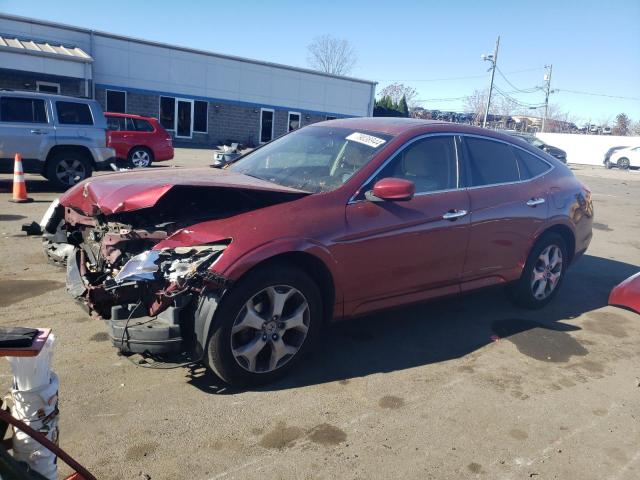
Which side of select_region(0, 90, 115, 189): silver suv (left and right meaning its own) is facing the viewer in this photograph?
left

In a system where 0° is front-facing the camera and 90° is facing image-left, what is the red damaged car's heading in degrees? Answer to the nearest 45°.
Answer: approximately 45°

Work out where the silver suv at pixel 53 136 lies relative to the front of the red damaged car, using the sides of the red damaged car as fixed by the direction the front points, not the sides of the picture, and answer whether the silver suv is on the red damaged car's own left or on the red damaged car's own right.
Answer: on the red damaged car's own right

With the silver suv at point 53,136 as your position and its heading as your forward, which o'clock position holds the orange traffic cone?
The orange traffic cone is roughly at 10 o'clock from the silver suv.

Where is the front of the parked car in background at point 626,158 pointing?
to the viewer's left

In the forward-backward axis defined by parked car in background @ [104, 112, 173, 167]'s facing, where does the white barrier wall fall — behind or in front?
behind

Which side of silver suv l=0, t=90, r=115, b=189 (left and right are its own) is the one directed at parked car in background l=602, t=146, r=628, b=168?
back

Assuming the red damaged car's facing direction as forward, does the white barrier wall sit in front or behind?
behind

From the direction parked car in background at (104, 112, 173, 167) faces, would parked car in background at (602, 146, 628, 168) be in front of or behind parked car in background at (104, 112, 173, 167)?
behind

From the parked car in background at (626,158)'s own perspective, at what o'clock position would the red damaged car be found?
The red damaged car is roughly at 9 o'clock from the parked car in background.

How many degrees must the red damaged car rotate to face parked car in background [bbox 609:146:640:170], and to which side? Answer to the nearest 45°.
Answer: approximately 180°
